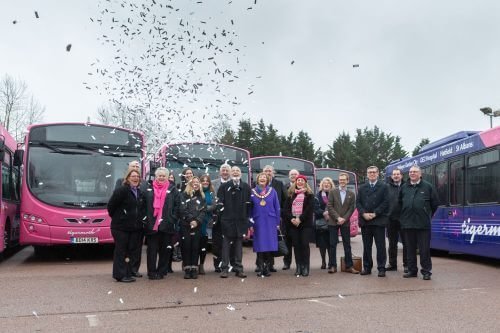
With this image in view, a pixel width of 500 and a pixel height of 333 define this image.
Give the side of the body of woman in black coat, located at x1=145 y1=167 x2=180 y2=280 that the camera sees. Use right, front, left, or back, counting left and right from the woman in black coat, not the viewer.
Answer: front

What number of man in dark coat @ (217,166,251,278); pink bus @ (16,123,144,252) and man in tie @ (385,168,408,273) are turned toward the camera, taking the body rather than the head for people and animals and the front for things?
3

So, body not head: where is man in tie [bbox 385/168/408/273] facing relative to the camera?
toward the camera

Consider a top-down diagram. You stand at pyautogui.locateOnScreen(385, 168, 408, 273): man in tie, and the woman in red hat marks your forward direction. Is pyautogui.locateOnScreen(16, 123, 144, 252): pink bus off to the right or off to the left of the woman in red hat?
right

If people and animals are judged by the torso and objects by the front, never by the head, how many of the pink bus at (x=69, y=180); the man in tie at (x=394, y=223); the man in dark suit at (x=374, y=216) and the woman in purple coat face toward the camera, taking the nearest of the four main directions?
4

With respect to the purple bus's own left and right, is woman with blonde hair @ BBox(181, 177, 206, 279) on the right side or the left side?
on its left

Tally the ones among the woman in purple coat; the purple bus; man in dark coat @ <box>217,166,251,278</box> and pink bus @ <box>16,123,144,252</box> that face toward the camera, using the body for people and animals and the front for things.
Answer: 3

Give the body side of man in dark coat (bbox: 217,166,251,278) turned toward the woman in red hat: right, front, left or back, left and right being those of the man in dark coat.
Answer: left

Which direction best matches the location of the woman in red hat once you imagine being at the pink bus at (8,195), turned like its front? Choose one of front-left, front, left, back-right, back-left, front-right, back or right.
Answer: left

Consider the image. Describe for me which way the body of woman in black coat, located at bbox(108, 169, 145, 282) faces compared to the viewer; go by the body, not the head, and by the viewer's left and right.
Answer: facing the viewer and to the right of the viewer

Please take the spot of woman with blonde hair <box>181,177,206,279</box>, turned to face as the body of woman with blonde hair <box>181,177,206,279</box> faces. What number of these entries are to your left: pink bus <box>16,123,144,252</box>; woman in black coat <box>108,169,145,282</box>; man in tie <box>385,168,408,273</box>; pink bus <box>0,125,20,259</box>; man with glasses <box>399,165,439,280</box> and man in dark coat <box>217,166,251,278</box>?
3

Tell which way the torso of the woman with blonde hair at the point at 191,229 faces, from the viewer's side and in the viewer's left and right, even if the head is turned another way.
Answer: facing the viewer

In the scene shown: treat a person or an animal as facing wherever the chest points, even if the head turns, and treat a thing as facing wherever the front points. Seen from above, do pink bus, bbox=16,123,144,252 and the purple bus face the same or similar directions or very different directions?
very different directions

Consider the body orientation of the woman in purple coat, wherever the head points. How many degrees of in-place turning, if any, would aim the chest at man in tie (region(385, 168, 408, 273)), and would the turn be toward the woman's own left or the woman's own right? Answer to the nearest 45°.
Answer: approximately 90° to the woman's own left

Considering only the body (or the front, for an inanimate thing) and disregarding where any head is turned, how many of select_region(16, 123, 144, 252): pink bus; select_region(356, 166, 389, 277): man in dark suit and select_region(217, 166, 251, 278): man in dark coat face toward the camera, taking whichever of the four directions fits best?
3

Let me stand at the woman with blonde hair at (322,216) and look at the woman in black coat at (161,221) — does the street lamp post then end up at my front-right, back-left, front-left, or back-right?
back-right

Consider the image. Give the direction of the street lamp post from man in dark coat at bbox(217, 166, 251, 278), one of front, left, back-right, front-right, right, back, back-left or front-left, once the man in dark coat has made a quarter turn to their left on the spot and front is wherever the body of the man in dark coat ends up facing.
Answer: front-left

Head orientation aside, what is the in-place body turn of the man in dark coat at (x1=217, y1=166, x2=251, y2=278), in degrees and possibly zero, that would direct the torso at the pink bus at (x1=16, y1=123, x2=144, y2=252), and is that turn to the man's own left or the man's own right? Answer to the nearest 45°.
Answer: approximately 135° to the man's own right

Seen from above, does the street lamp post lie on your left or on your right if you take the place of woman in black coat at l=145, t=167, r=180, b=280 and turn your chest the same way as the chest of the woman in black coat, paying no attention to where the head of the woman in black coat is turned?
on your left
